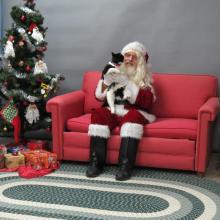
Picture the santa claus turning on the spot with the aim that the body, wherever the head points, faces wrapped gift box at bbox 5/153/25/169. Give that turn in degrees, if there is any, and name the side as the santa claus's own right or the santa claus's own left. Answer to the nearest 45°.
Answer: approximately 45° to the santa claus's own right

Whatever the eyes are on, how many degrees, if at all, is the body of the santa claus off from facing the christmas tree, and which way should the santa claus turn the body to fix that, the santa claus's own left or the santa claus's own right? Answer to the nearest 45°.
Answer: approximately 45° to the santa claus's own right

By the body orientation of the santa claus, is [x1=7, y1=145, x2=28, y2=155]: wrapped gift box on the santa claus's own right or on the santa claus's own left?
on the santa claus's own right

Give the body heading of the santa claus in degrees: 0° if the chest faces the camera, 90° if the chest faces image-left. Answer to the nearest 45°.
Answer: approximately 45°

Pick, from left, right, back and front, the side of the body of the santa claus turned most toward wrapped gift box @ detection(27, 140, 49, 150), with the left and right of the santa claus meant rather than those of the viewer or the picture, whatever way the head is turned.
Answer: right
